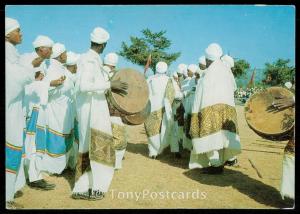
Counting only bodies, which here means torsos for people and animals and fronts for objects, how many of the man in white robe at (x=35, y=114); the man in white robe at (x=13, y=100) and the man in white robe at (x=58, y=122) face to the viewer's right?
3

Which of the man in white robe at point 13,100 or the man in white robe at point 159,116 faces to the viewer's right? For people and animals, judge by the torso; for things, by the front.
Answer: the man in white robe at point 13,100

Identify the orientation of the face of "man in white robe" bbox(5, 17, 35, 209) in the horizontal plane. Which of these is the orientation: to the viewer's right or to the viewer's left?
to the viewer's right

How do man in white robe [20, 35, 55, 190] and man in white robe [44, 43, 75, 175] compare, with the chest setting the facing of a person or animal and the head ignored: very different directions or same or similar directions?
same or similar directions

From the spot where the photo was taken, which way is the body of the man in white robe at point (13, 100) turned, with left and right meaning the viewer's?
facing to the right of the viewer

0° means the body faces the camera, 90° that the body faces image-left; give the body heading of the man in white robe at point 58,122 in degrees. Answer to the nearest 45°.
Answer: approximately 270°

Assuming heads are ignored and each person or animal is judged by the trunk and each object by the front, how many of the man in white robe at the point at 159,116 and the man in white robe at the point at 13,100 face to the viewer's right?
1

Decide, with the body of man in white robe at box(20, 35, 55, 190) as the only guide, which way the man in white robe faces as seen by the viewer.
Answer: to the viewer's right
